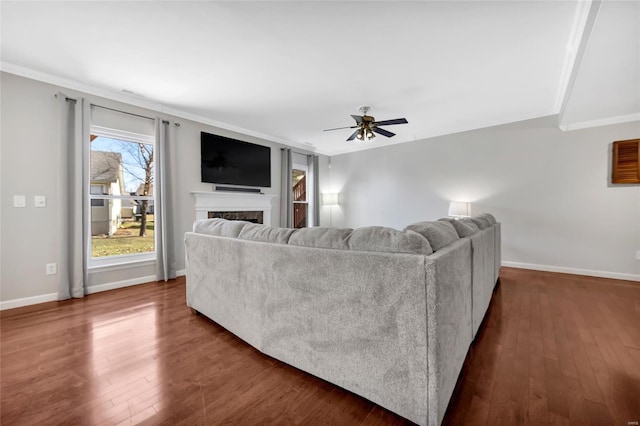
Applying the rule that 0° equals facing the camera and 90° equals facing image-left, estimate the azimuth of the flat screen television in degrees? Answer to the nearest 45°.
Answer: approximately 315°

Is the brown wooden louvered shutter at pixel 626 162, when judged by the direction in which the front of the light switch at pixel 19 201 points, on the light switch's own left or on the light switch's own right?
on the light switch's own left

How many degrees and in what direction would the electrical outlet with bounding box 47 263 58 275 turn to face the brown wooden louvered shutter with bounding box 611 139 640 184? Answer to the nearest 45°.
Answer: approximately 45° to its left

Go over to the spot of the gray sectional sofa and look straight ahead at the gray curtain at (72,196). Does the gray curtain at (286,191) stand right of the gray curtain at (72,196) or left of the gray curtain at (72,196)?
right
